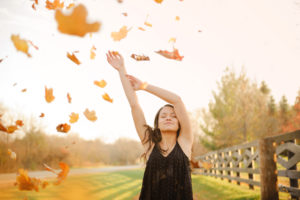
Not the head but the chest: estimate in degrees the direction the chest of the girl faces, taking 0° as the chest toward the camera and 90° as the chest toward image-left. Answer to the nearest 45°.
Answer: approximately 0°
